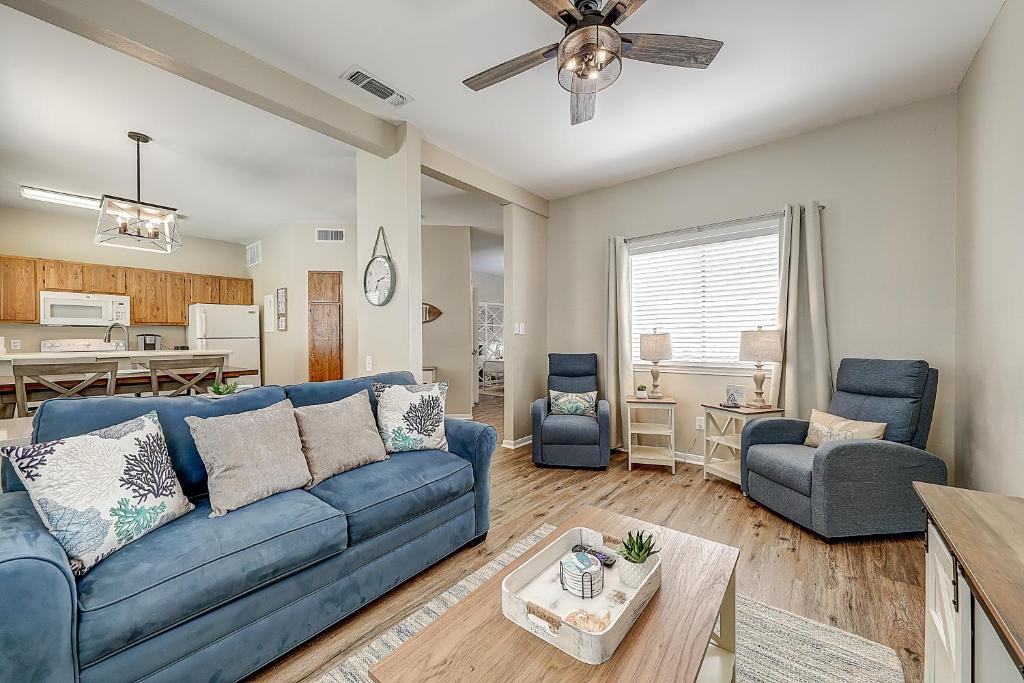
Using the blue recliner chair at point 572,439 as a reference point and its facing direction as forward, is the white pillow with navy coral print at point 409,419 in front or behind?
in front

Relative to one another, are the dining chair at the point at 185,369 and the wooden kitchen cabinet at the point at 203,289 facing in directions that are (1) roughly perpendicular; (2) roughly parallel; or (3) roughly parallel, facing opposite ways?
roughly parallel, facing opposite ways

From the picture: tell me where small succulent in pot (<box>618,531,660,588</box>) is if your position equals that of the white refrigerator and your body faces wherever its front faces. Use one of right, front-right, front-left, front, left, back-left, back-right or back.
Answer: front

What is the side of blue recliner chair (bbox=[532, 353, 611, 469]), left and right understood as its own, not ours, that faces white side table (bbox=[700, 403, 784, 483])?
left

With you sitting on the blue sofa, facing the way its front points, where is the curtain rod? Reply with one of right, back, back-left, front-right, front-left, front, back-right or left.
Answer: front-left

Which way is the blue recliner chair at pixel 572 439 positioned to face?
toward the camera

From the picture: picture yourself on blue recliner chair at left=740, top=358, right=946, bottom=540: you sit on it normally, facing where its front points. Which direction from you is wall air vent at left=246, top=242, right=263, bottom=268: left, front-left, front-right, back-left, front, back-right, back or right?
front-right

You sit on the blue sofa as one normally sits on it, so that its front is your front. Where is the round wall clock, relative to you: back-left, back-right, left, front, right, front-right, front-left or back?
left

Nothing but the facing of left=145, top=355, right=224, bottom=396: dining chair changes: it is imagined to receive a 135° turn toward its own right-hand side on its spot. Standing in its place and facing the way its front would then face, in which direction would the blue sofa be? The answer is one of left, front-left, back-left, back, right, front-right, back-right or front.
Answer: front-right

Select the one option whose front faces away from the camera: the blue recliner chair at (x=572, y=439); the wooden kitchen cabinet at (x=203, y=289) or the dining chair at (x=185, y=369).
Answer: the dining chair

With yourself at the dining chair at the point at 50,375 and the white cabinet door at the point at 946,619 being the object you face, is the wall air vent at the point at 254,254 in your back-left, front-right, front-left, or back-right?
back-left

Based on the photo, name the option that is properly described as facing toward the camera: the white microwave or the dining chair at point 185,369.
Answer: the white microwave

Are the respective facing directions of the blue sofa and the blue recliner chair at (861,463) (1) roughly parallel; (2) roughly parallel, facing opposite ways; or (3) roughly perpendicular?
roughly parallel, facing opposite ways

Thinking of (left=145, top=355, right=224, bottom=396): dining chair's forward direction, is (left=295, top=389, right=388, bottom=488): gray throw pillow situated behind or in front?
behind

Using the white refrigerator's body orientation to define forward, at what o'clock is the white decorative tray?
The white decorative tray is roughly at 12 o'clock from the white refrigerator.

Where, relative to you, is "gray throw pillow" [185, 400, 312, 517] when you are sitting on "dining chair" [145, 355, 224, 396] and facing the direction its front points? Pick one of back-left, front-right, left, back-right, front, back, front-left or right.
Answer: back

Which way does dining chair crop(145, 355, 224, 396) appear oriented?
away from the camera

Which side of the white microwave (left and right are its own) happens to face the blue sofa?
front
